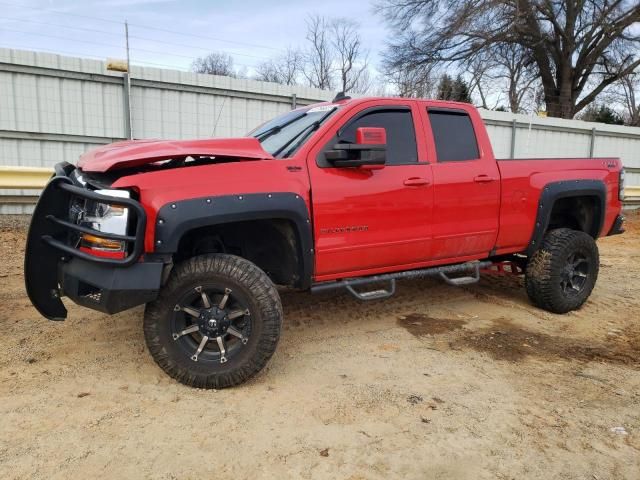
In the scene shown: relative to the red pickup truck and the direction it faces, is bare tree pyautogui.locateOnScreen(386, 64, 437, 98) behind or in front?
behind

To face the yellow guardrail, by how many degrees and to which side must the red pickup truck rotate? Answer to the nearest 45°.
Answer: approximately 90° to its right

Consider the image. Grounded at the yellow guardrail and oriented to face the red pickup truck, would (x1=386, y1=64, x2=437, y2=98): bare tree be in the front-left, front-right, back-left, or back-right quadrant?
back-left

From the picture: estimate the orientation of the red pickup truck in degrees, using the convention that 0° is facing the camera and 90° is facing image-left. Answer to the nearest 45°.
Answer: approximately 45°

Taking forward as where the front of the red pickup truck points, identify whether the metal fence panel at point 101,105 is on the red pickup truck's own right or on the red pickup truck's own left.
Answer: on the red pickup truck's own right
